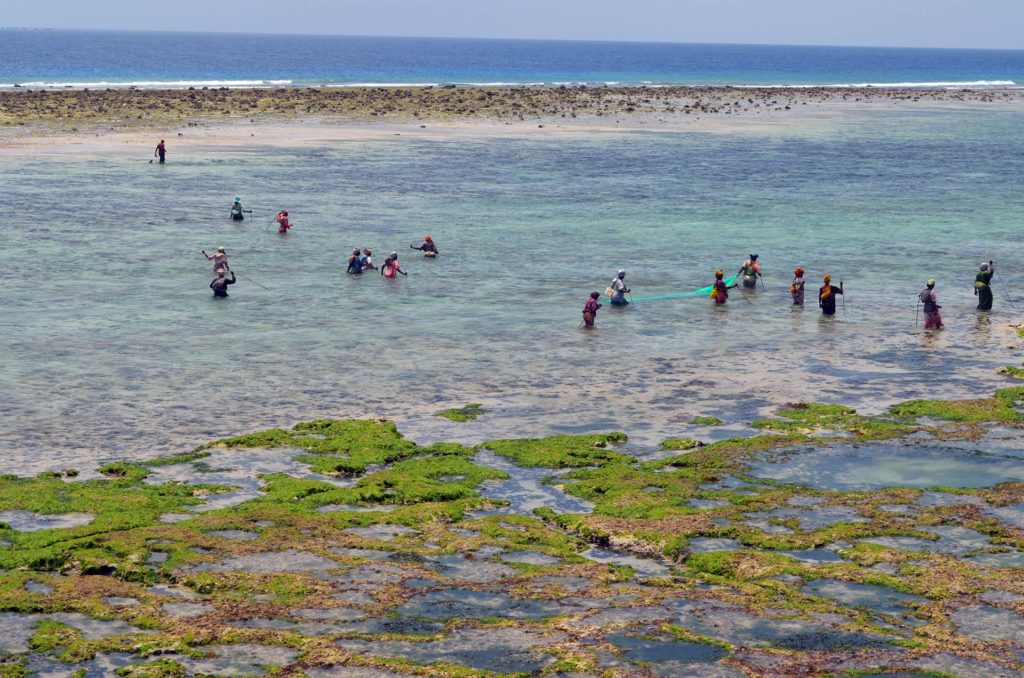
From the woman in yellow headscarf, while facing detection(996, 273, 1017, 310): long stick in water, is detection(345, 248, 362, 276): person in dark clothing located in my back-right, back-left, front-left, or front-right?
back-left

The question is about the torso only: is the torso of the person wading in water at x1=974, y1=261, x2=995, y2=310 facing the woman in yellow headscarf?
no

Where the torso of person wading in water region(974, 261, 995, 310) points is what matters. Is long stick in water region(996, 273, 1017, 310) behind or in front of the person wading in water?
in front

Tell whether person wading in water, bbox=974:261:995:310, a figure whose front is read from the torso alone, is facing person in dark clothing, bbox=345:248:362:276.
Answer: no
